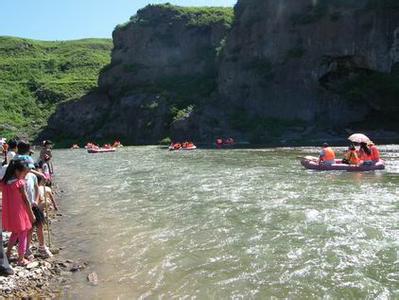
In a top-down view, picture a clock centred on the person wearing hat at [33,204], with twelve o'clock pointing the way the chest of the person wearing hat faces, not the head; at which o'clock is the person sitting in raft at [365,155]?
The person sitting in raft is roughly at 11 o'clock from the person wearing hat.

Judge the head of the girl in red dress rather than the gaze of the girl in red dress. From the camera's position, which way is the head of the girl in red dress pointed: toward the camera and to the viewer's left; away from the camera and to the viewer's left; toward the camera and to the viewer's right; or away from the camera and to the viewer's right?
away from the camera and to the viewer's right

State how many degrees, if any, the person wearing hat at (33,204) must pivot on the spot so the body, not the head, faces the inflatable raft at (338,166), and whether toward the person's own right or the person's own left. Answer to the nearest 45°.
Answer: approximately 45° to the person's own left

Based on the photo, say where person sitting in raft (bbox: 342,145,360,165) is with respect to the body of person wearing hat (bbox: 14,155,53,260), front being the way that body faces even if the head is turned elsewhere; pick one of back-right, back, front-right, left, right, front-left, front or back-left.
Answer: front-left

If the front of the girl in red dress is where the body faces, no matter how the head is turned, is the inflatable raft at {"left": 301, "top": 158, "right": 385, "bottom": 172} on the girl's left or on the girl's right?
on the girl's left

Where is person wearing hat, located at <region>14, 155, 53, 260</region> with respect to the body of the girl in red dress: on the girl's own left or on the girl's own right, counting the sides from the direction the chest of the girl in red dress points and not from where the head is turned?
on the girl's own left

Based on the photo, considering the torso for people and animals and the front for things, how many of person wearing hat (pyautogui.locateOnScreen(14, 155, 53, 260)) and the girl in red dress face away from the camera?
0

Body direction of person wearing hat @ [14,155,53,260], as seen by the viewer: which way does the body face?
to the viewer's right
